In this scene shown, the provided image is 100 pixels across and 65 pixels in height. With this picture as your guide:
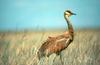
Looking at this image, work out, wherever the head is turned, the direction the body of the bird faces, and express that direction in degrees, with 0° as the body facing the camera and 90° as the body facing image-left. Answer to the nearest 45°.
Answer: approximately 270°
